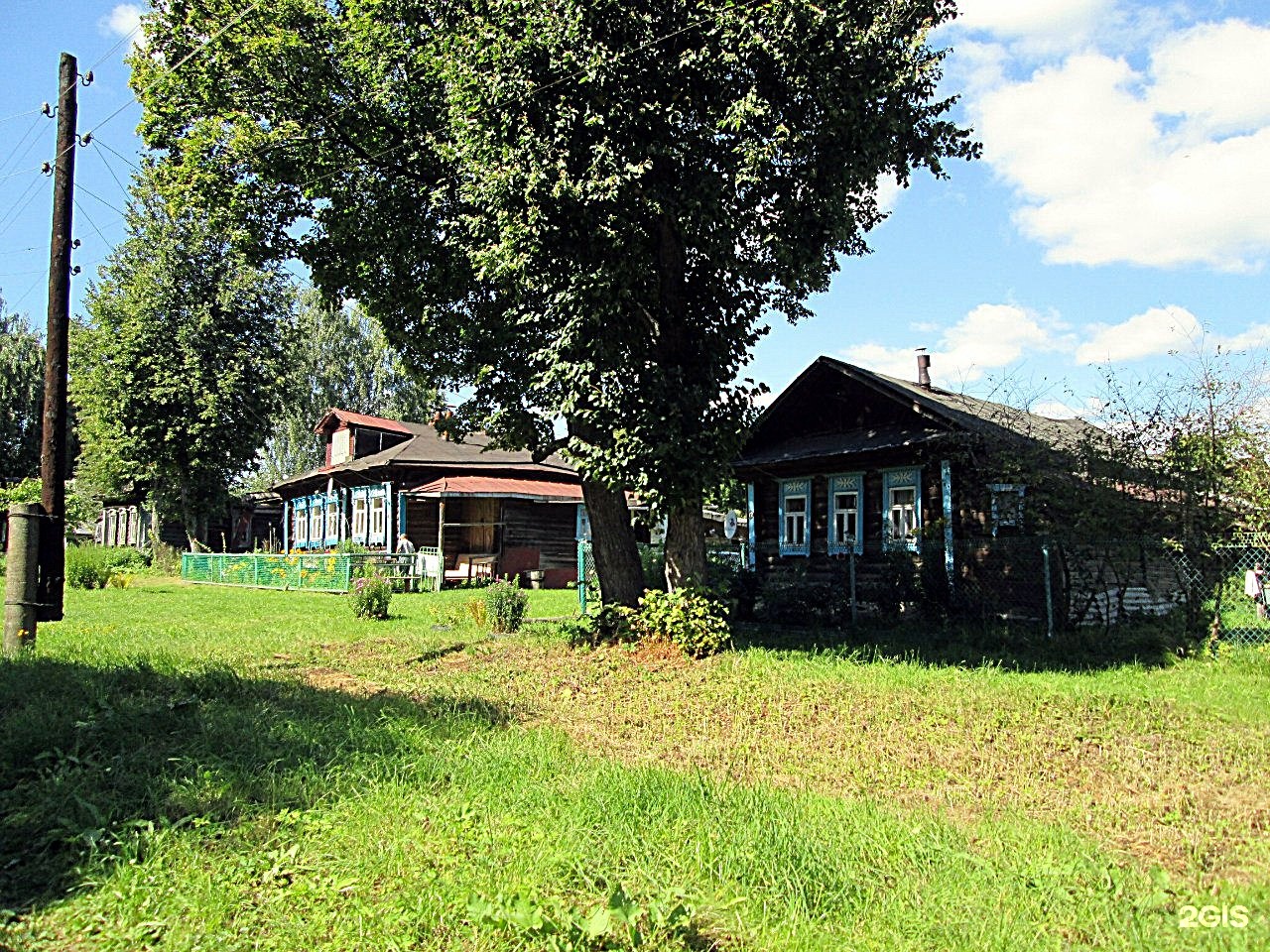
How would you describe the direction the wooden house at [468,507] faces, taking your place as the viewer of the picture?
facing the viewer and to the left of the viewer

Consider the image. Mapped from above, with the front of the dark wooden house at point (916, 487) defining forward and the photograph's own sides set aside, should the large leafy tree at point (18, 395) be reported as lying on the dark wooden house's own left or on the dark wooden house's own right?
on the dark wooden house's own right

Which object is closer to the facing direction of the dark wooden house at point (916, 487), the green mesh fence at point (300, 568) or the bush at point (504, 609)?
the bush

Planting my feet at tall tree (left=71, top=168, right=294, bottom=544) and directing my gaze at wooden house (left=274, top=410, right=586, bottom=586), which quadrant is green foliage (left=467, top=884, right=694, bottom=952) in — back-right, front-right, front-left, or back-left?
front-right

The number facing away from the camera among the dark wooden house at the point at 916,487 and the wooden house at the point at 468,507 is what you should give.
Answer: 0

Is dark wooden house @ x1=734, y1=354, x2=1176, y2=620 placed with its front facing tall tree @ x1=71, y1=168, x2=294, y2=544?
no

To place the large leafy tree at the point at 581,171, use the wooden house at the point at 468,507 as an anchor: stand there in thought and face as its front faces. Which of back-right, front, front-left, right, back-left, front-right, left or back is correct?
front-left

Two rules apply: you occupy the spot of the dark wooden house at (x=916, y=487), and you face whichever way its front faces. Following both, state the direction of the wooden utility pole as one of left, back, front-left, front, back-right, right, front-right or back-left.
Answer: front

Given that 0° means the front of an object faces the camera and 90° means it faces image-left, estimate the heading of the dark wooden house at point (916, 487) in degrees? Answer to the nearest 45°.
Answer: approximately 45°

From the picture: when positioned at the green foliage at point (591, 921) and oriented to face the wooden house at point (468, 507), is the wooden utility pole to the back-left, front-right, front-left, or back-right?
front-left

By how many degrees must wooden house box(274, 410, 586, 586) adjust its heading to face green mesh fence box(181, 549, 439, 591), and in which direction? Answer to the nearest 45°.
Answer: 0° — it already faces it

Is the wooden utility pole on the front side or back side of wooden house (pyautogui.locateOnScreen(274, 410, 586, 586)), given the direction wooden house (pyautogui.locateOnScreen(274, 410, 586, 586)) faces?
on the front side
